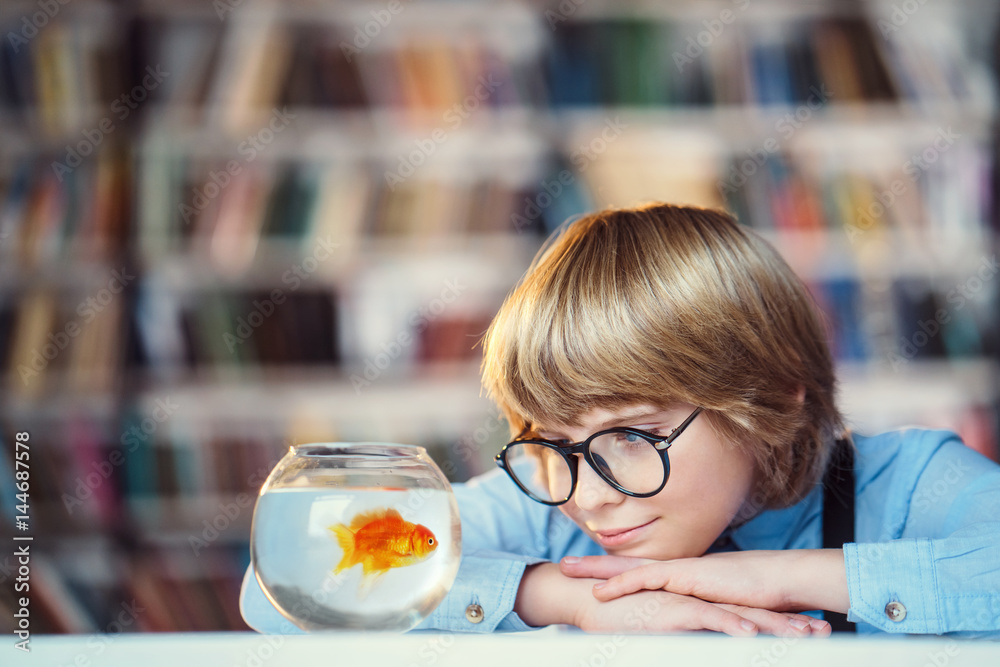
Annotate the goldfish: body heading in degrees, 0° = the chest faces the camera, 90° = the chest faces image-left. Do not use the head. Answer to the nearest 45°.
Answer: approximately 270°
